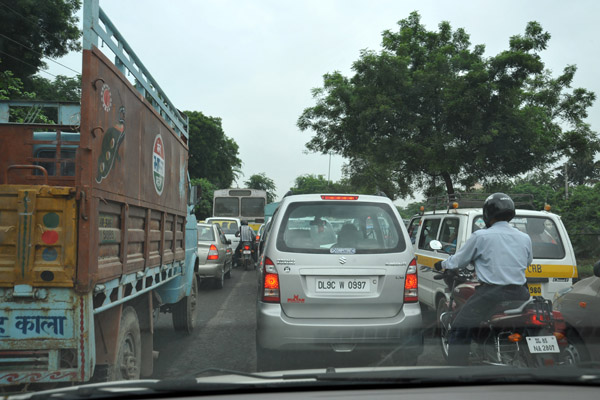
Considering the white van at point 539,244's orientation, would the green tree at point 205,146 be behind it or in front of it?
in front

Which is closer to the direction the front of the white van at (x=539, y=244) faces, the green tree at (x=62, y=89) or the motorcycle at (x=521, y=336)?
the green tree

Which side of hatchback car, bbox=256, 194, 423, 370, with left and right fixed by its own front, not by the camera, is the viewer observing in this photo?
back

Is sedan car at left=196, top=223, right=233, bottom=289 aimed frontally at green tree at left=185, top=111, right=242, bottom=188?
yes

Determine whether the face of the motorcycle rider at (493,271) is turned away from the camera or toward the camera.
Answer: away from the camera

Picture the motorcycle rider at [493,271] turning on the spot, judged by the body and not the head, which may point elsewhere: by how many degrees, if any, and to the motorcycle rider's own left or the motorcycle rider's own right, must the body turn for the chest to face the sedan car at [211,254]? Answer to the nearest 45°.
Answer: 0° — they already face it

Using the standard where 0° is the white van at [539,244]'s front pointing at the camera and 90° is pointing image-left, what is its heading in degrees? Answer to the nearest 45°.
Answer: approximately 135°

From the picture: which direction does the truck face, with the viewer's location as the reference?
facing away from the viewer and to the right of the viewer

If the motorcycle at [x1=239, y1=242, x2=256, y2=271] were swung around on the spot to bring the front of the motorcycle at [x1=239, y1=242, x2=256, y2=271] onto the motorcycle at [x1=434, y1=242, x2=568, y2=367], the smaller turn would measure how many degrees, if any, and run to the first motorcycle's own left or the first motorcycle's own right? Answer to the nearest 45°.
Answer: approximately 180°

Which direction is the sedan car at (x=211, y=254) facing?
away from the camera

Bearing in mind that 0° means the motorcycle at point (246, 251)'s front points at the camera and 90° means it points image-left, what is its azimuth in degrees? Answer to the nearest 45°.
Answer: approximately 180°

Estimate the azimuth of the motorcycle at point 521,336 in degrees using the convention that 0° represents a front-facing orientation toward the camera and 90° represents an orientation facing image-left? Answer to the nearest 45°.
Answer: approximately 135°

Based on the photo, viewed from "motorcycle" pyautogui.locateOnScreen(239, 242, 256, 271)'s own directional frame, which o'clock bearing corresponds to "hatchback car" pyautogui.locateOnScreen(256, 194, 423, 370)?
The hatchback car is roughly at 6 o'clock from the motorcycle.
